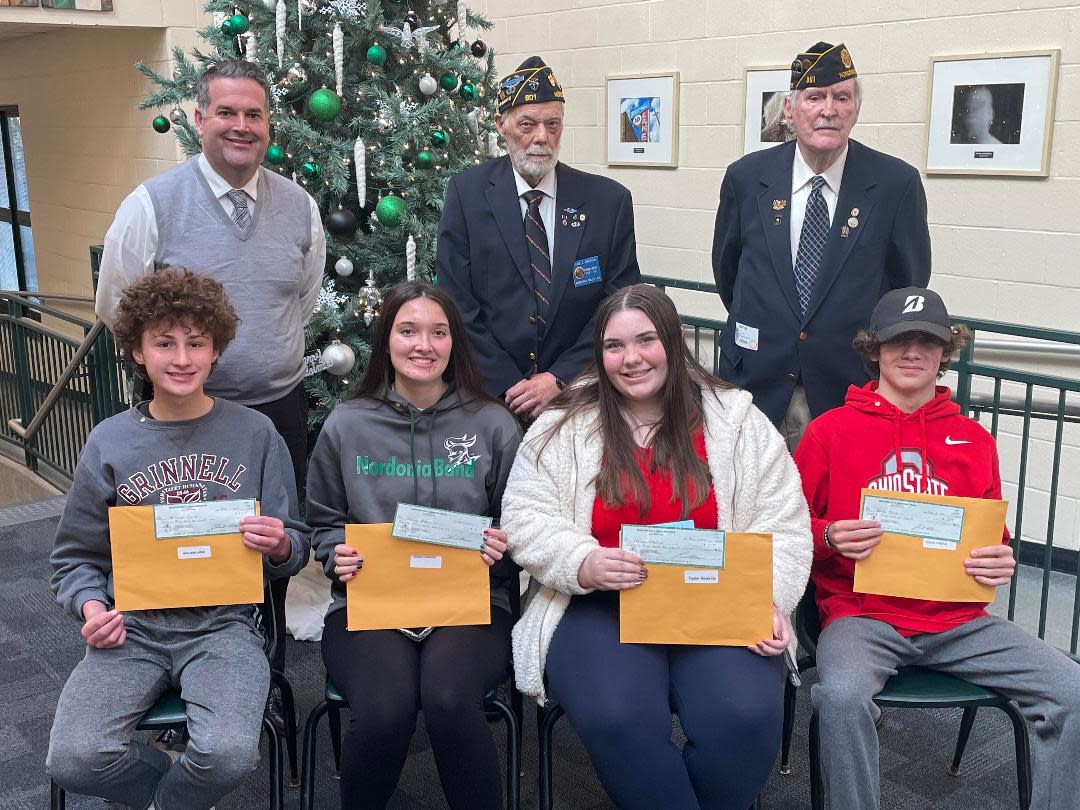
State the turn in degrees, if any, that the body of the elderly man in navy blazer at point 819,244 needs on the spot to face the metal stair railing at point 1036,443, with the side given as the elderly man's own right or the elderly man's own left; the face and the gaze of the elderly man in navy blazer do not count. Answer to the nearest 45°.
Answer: approximately 135° to the elderly man's own left

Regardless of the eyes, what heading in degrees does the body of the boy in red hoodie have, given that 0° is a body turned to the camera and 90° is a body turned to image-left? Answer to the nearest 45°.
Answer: approximately 0°

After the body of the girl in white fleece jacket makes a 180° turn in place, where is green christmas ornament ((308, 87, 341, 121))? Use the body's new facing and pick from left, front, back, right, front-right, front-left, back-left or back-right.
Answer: front-left

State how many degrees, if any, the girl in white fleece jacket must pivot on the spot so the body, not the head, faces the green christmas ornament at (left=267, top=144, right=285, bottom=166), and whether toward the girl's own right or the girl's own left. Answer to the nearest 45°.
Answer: approximately 135° to the girl's own right

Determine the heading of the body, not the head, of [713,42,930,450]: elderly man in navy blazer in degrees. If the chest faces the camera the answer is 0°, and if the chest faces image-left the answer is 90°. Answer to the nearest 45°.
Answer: approximately 0°
